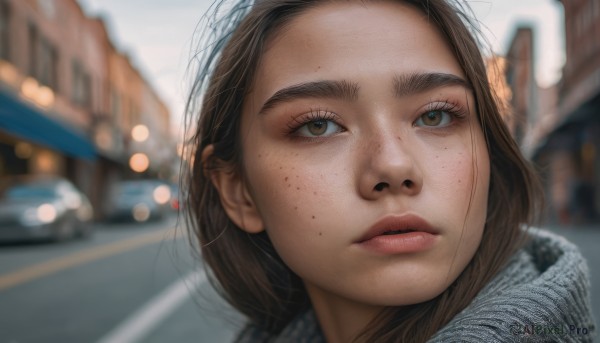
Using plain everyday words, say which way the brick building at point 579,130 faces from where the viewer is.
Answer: facing to the left of the viewer

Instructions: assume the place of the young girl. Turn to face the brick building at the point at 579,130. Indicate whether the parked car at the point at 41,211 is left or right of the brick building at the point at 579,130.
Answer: left

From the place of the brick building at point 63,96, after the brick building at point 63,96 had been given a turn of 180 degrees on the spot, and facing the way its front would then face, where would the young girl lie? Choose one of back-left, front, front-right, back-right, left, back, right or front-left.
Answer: left

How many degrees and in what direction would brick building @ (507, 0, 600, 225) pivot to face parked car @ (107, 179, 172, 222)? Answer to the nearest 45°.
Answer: approximately 45° to its left

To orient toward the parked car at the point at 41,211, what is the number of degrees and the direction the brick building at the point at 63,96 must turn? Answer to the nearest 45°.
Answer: approximately 90° to its right

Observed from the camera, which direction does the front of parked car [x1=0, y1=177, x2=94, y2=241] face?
facing the viewer and to the left of the viewer

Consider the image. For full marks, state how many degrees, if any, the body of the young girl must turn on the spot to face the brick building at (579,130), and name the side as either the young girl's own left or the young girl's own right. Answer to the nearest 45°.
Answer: approximately 135° to the young girl's own left

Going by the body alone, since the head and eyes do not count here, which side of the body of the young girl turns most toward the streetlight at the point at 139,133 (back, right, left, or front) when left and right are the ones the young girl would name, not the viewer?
back

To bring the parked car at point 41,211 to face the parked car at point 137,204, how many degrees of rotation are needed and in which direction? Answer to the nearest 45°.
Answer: approximately 135° to its right

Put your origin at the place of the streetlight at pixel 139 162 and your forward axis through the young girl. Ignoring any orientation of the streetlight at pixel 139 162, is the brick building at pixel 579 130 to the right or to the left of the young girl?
left

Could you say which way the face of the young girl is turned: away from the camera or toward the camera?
toward the camera

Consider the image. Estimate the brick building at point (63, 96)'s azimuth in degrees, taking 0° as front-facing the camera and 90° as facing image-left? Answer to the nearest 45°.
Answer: approximately 270°
